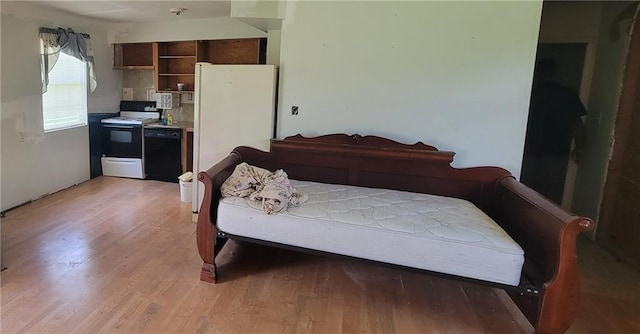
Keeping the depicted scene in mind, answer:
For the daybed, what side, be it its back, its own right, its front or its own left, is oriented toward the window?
right

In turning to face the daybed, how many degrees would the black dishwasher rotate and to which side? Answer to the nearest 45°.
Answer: approximately 45° to its left

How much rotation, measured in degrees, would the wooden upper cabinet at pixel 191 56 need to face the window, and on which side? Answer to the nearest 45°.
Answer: approximately 90° to its right

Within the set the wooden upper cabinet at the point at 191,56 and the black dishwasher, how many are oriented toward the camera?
2

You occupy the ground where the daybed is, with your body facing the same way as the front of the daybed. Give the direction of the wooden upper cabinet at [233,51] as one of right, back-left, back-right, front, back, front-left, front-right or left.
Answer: back-right
